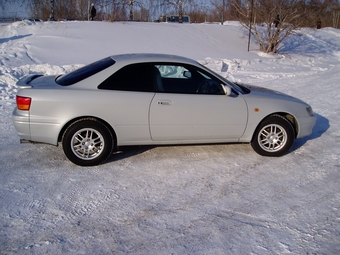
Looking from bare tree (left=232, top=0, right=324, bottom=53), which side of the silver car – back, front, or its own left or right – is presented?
left

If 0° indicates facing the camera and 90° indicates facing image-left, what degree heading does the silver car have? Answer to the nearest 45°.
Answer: approximately 270°
